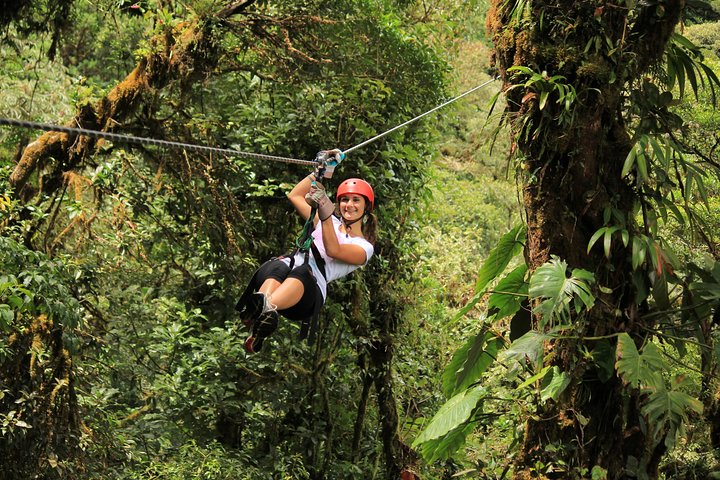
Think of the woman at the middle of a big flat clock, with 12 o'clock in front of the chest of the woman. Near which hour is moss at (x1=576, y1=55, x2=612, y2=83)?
The moss is roughly at 8 o'clock from the woman.

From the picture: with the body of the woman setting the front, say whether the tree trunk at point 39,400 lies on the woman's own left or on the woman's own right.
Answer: on the woman's own right

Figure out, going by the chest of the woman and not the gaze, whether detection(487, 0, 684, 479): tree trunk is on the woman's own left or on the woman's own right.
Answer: on the woman's own left

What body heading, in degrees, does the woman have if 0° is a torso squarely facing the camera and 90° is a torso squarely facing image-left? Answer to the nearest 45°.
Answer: approximately 45°

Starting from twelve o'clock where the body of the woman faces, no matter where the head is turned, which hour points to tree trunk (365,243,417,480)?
The tree trunk is roughly at 5 o'clock from the woman.

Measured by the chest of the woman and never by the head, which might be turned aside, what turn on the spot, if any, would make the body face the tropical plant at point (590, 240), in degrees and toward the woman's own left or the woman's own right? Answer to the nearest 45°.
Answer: approximately 90° to the woman's own left
